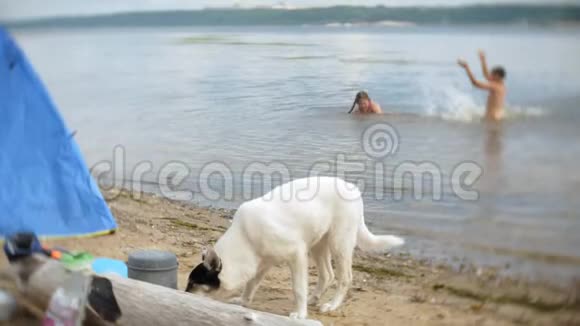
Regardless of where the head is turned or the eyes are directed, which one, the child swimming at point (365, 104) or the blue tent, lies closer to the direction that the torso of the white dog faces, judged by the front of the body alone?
the blue tent

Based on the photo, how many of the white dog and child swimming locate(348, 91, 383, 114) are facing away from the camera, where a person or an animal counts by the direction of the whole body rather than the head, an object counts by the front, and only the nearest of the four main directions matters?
0

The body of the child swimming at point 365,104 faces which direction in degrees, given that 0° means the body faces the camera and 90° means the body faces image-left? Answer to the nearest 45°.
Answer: approximately 45°

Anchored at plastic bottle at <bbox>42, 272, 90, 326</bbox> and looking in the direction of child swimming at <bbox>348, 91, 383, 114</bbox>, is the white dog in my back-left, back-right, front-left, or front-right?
front-right

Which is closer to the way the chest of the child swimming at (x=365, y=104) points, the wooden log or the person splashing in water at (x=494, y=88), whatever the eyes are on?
the wooden log

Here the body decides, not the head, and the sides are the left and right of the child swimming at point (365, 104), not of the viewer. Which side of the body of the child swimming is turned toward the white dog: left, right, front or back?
front

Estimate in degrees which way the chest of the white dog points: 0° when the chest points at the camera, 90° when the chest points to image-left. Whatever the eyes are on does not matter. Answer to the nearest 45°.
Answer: approximately 90°

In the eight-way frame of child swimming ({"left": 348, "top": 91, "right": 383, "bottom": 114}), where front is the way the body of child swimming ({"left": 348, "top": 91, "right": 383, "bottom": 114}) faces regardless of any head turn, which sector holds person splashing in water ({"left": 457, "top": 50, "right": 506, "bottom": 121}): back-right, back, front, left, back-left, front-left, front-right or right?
left

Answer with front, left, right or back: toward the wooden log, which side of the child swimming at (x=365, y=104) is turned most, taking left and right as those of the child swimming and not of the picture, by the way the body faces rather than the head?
front

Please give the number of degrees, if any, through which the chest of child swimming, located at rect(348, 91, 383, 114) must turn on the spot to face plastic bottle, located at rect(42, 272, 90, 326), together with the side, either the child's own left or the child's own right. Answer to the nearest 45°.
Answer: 0° — they already face it

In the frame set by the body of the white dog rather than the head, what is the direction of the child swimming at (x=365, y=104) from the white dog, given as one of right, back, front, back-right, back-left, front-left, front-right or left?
back-right

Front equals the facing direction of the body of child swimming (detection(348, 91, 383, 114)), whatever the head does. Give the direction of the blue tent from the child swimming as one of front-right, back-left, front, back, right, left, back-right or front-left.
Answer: front-right

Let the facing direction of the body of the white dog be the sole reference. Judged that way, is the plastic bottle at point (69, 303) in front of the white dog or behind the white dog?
in front
